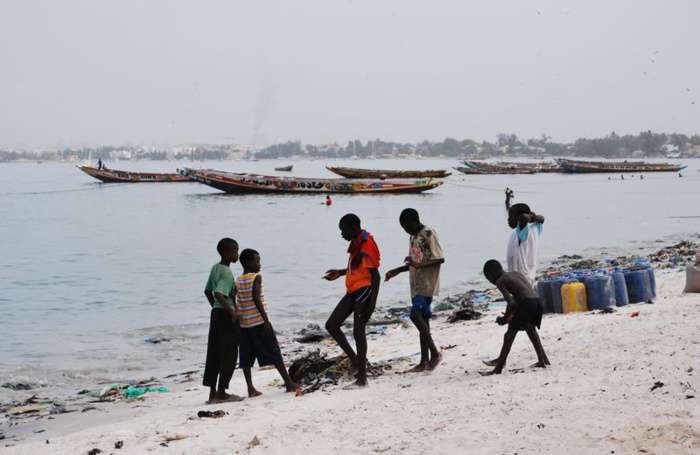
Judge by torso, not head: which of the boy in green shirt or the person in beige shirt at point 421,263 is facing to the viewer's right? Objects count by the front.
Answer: the boy in green shirt

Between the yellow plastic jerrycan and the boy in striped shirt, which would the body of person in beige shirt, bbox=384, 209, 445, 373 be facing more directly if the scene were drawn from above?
the boy in striped shirt

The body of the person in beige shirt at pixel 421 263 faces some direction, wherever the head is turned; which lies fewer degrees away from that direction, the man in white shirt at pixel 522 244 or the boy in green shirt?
the boy in green shirt

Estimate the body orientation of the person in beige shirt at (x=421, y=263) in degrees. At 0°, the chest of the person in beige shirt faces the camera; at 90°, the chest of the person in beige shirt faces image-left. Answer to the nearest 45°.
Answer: approximately 45°

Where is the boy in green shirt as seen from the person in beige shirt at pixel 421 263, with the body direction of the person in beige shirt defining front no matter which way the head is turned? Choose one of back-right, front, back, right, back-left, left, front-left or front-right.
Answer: front-right

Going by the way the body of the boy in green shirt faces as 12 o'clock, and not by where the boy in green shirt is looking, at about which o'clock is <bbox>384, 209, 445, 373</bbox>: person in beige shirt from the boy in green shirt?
The person in beige shirt is roughly at 12 o'clock from the boy in green shirt.

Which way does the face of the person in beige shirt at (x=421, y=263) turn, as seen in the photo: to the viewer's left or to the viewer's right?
to the viewer's left

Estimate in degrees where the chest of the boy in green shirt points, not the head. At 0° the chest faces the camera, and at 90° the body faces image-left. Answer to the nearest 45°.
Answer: approximately 270°

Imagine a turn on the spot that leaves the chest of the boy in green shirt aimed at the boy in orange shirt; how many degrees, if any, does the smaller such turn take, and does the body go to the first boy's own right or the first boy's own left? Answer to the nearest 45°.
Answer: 0° — they already face them

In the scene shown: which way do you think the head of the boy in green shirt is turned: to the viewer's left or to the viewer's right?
to the viewer's right

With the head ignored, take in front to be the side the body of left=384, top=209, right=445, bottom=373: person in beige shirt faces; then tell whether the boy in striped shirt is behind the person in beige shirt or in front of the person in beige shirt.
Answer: in front

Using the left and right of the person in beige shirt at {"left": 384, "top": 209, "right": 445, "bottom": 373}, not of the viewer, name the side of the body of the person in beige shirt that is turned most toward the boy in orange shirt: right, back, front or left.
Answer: front

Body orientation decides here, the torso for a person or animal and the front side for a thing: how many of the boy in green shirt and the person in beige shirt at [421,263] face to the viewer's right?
1

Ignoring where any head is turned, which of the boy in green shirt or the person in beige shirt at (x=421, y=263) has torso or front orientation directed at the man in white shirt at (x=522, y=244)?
the boy in green shirt
